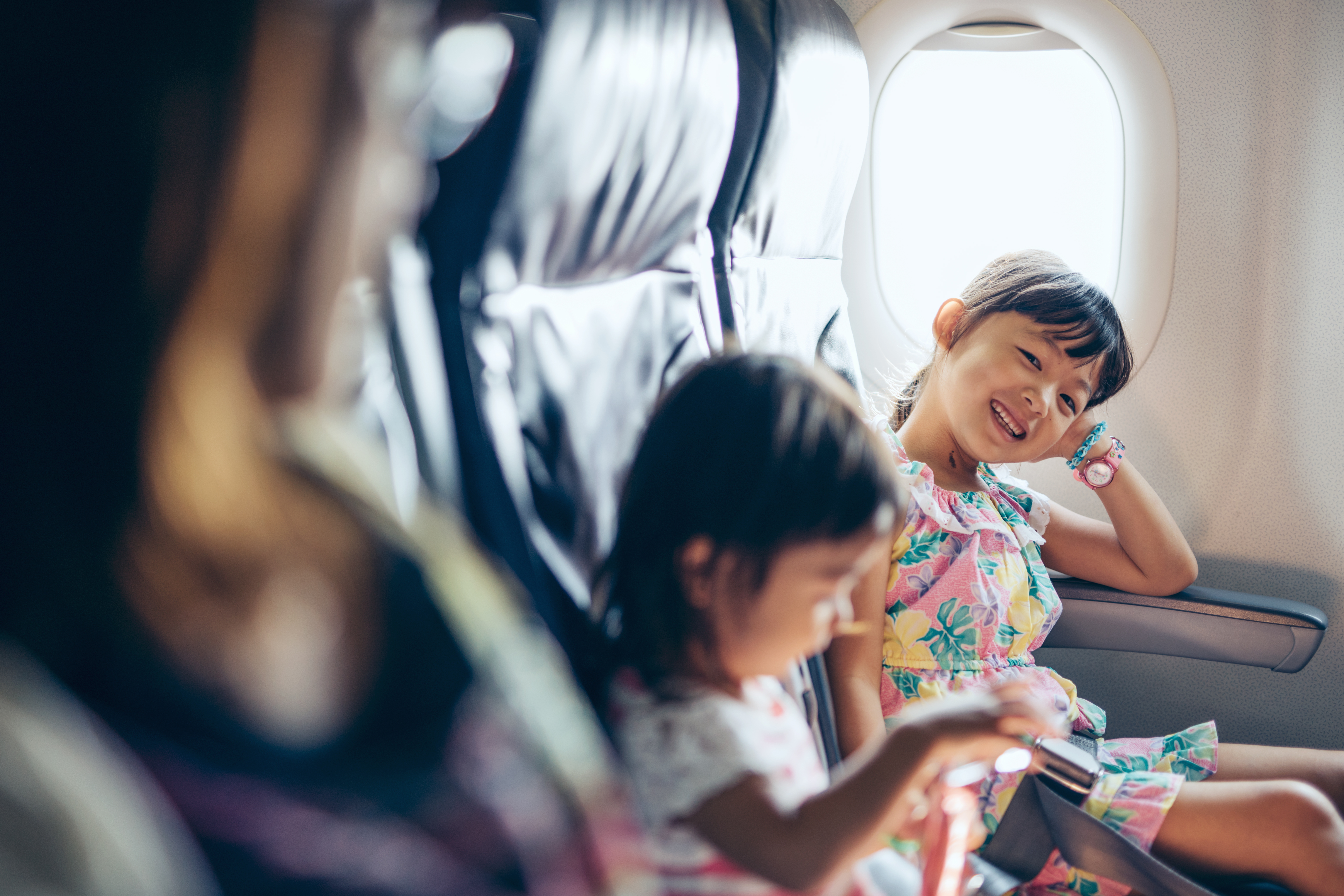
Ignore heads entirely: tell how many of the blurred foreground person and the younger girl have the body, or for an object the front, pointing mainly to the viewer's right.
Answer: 2

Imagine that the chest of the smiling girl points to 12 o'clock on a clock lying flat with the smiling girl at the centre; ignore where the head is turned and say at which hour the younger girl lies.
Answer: The younger girl is roughly at 2 o'clock from the smiling girl.

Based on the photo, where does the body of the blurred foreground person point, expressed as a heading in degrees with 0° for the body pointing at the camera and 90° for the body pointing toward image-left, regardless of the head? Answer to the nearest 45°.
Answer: approximately 270°

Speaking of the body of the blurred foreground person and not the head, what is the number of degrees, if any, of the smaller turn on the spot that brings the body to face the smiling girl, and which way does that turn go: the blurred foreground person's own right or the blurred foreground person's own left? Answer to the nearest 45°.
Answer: approximately 45° to the blurred foreground person's own left

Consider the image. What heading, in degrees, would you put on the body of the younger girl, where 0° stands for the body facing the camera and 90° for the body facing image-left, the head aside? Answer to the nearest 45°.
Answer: approximately 270°
